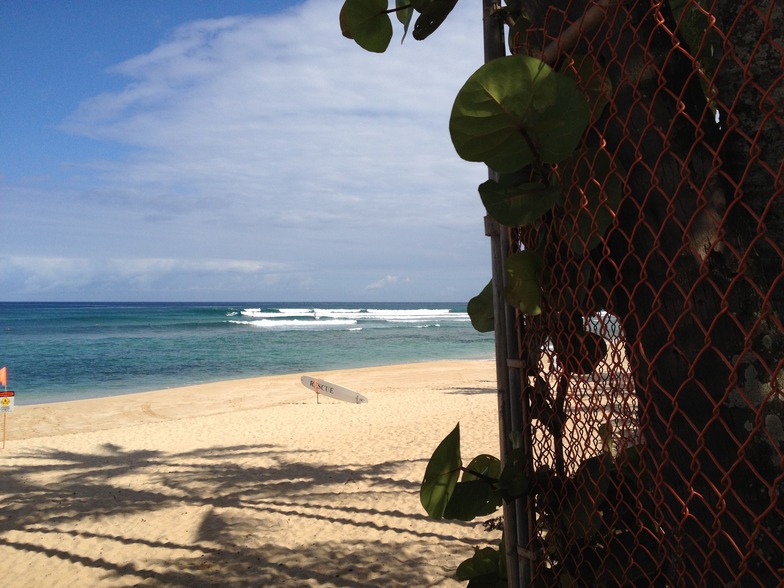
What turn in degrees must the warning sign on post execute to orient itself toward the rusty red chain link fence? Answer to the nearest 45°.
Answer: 0° — it already faces it

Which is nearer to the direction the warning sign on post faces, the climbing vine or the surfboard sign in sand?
the climbing vine

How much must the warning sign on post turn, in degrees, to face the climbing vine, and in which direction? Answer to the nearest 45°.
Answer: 0° — it already faces it

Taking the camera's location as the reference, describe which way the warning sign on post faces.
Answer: facing the viewer

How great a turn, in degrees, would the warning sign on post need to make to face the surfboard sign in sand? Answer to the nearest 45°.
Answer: approximately 135° to its left
